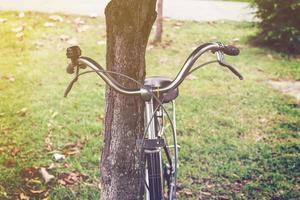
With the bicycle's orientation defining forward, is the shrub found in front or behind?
behind

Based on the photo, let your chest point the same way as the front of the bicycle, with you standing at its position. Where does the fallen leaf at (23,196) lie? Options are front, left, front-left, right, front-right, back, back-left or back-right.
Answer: back-right

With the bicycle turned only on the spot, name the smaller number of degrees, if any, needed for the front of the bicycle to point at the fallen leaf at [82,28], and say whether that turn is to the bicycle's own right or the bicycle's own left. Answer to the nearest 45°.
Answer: approximately 180°

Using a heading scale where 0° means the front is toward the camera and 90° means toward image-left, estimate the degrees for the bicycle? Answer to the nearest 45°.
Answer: approximately 0°

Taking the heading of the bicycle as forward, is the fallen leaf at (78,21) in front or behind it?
behind

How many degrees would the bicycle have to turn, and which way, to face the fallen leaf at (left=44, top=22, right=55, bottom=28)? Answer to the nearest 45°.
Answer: approximately 180°
